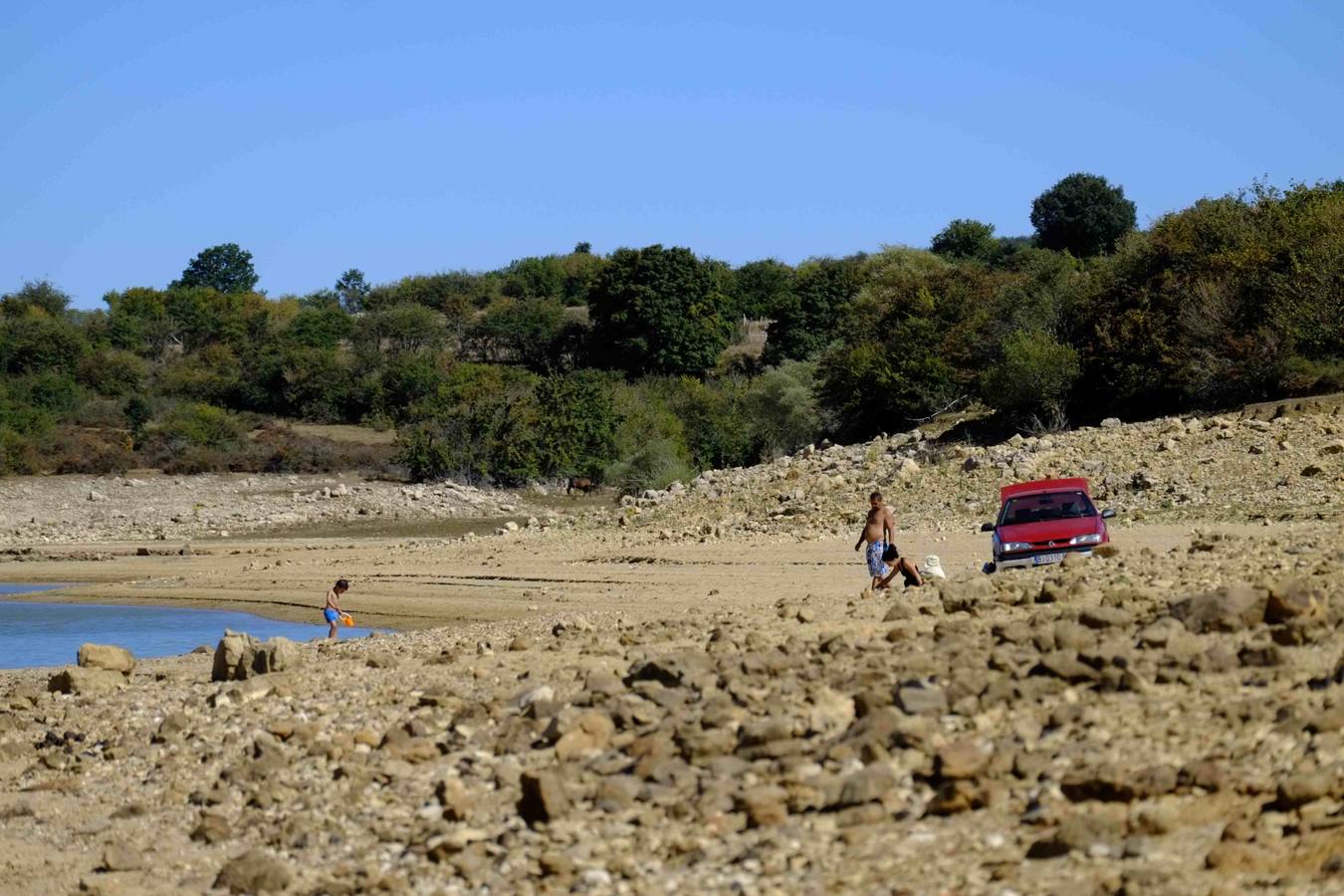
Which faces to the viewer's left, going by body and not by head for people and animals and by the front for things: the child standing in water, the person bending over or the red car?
the person bending over

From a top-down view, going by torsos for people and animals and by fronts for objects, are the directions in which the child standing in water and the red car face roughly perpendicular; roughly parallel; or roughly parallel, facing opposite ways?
roughly perpendicular

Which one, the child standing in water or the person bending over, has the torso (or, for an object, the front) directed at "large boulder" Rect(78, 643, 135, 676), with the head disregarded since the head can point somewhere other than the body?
the person bending over

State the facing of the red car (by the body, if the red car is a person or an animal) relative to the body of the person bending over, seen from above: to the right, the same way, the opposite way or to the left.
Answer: to the left

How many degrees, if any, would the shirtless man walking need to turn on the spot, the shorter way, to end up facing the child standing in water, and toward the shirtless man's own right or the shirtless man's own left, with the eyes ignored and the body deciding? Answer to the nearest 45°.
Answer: approximately 45° to the shirtless man's own right

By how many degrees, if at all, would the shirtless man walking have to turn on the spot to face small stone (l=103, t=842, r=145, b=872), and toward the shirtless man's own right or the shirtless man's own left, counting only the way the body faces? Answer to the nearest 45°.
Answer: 0° — they already face it

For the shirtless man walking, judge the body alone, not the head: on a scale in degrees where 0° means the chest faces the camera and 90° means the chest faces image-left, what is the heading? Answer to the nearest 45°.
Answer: approximately 45°

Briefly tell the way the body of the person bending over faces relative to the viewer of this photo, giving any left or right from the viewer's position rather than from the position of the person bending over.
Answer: facing to the left of the viewer

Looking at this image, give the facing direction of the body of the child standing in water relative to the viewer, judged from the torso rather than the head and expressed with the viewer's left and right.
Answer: facing to the right of the viewer

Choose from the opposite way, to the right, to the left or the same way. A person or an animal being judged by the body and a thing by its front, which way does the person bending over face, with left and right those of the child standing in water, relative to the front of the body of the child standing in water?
the opposite way

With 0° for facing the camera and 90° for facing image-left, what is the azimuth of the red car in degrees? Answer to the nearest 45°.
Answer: approximately 0°

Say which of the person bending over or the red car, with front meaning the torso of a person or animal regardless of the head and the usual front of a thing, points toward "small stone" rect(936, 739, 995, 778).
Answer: the red car
